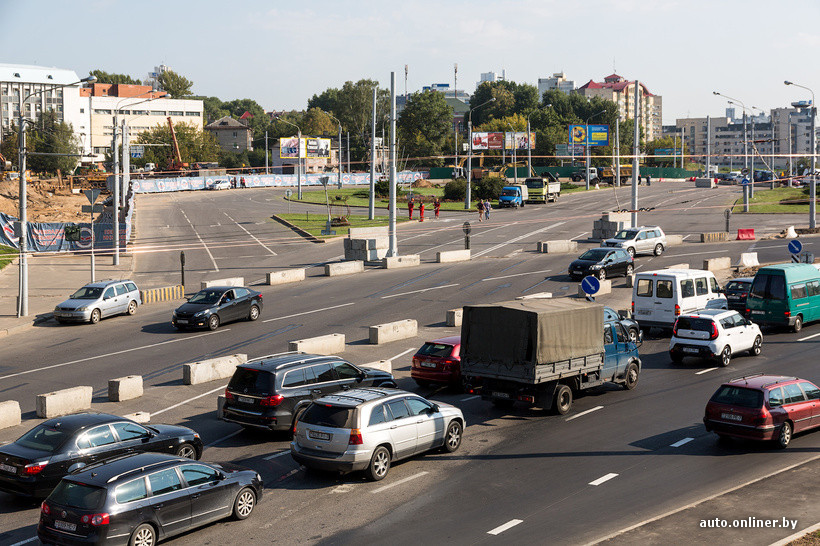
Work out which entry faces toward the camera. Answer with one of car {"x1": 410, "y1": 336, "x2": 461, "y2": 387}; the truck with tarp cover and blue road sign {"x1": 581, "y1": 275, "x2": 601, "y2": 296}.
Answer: the blue road sign

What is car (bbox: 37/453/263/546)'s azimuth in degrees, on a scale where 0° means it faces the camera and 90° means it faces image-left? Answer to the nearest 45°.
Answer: approximately 225°

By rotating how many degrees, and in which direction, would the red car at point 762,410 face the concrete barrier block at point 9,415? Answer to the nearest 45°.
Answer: approximately 135° to its left

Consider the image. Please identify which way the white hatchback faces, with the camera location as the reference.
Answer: facing away from the viewer and to the right of the viewer

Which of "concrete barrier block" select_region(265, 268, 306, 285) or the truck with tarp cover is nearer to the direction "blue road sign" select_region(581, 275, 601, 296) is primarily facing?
the truck with tarp cover

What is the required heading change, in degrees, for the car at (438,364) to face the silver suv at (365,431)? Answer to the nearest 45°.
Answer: approximately 135° to its right

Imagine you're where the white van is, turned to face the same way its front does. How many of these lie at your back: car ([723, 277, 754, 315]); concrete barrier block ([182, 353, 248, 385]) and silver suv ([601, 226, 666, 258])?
1

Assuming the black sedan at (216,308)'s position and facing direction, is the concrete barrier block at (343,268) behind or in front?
behind

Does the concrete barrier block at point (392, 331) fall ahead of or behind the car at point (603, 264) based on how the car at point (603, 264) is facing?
ahead

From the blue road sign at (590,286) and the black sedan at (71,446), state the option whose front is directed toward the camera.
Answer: the blue road sign

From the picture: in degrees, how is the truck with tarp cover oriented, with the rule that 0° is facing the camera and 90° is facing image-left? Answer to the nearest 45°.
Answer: approximately 225°

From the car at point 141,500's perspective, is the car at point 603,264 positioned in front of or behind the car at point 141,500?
in front

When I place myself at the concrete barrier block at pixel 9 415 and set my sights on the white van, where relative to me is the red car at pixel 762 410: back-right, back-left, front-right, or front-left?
front-right

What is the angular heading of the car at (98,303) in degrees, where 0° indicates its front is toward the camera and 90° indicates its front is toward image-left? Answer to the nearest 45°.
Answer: approximately 45°
